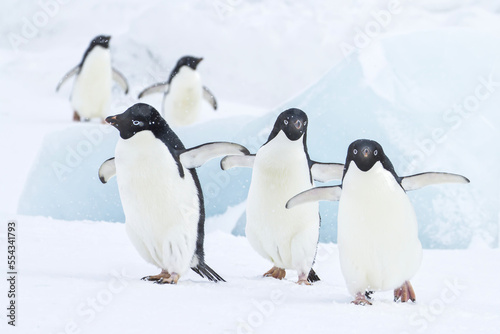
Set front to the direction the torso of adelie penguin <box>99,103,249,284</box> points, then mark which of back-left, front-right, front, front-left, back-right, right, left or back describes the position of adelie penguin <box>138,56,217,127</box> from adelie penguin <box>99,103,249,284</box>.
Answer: back-right

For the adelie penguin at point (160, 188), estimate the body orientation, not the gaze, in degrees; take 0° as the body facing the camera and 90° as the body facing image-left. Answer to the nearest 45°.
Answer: approximately 45°

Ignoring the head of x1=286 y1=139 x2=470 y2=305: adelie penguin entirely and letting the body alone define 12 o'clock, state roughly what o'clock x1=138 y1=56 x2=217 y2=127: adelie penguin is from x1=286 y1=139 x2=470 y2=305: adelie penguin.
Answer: x1=138 y1=56 x2=217 y2=127: adelie penguin is roughly at 5 o'clock from x1=286 y1=139 x2=470 y2=305: adelie penguin.

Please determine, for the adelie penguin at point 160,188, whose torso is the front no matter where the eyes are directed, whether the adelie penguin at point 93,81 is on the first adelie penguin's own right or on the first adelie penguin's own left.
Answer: on the first adelie penguin's own right

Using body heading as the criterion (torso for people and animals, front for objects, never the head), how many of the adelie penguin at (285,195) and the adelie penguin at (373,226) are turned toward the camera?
2

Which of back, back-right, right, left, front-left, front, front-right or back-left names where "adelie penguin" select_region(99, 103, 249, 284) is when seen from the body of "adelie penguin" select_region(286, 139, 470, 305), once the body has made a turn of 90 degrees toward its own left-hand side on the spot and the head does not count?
back

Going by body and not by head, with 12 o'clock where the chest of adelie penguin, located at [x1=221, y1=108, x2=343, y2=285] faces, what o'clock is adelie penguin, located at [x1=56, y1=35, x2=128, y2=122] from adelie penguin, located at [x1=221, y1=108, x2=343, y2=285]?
adelie penguin, located at [x1=56, y1=35, x2=128, y2=122] is roughly at 5 o'clock from adelie penguin, located at [x1=221, y1=108, x2=343, y2=285].

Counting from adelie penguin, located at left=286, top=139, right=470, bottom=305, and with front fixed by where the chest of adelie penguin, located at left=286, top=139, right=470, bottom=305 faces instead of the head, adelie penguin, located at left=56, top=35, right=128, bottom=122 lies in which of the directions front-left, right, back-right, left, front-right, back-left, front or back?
back-right
